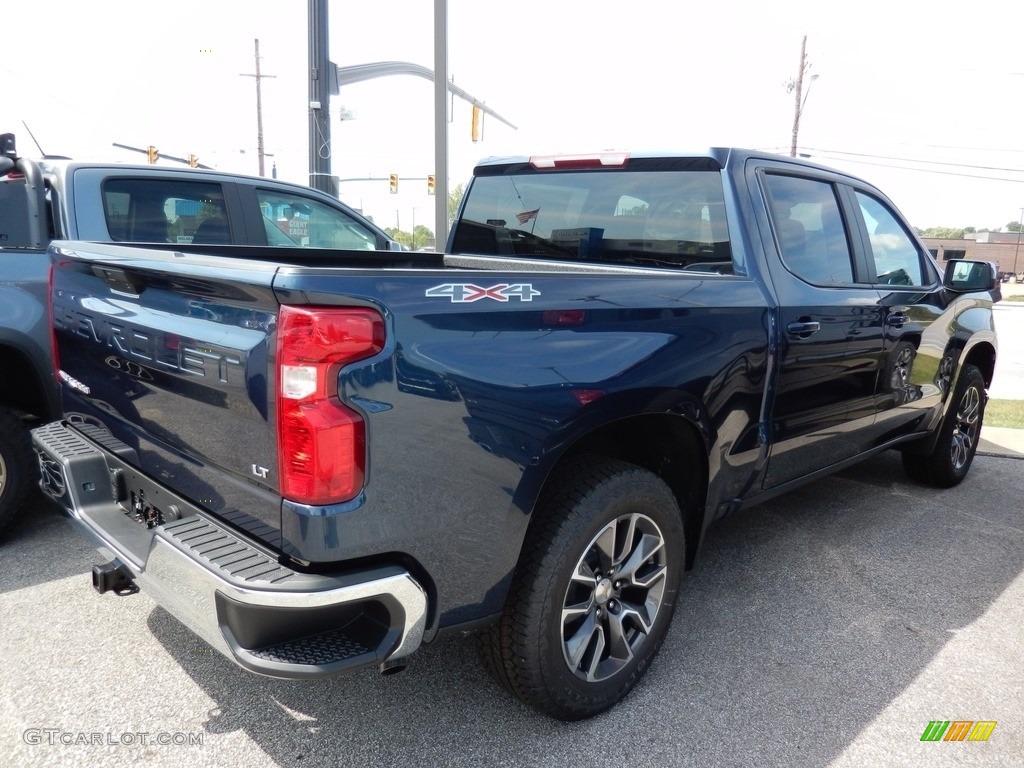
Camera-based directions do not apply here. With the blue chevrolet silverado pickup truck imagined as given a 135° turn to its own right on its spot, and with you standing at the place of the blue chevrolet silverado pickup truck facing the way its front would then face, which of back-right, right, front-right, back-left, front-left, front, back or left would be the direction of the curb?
back-left

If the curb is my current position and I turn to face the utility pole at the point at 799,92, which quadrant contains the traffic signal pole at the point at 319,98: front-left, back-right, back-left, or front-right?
front-left

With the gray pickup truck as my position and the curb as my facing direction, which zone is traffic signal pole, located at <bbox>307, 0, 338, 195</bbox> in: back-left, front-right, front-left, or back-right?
front-left

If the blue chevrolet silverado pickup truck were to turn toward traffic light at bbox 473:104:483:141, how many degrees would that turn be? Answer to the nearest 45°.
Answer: approximately 45° to its left

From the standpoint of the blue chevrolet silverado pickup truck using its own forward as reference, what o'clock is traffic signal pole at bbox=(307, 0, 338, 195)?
The traffic signal pole is roughly at 10 o'clock from the blue chevrolet silverado pickup truck.

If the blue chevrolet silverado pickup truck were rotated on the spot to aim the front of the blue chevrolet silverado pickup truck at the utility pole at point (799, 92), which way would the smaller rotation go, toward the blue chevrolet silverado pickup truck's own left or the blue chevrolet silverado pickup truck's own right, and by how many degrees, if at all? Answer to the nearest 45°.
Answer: approximately 45° to the blue chevrolet silverado pickup truck's own left

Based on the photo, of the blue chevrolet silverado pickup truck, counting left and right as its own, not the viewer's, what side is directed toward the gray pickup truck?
left

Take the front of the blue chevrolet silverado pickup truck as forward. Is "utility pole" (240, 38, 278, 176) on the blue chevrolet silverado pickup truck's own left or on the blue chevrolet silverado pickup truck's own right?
on the blue chevrolet silverado pickup truck's own left

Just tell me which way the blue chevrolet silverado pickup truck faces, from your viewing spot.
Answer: facing away from the viewer and to the right of the viewer
